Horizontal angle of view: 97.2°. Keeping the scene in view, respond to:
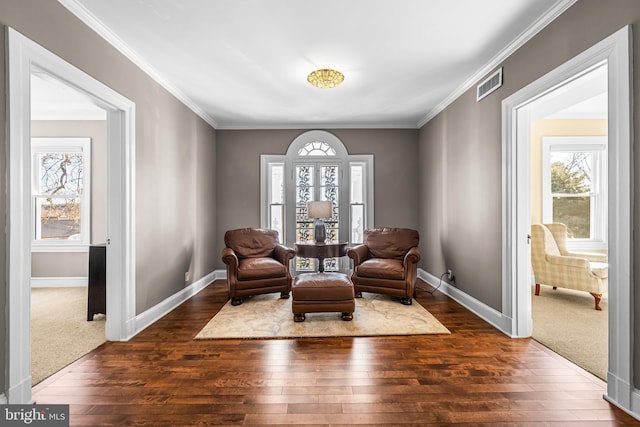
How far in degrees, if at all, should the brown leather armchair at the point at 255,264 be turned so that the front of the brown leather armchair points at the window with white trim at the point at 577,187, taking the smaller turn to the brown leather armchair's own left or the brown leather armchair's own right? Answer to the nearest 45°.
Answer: approximately 45° to the brown leather armchair's own left

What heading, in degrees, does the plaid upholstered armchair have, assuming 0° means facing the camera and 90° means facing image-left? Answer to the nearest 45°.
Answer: approximately 315°

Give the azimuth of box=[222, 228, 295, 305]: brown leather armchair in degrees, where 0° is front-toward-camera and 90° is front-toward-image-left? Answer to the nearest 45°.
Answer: approximately 315°

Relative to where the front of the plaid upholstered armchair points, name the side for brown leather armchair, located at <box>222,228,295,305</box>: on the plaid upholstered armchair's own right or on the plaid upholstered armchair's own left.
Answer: on the plaid upholstered armchair's own right

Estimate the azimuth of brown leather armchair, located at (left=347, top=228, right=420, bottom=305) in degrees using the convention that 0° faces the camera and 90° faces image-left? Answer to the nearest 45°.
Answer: approximately 45°
